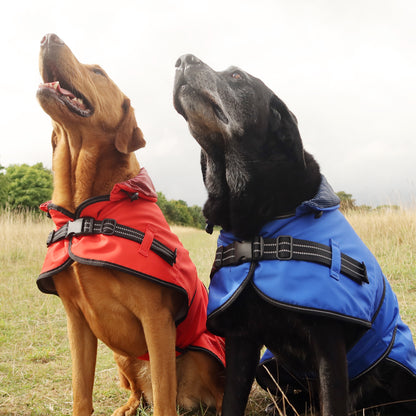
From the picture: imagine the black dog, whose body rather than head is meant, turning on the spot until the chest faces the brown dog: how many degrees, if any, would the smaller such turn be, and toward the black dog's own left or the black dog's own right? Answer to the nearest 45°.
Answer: approximately 45° to the black dog's own right

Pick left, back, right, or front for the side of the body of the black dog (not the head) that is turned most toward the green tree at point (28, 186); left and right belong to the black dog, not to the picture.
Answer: right

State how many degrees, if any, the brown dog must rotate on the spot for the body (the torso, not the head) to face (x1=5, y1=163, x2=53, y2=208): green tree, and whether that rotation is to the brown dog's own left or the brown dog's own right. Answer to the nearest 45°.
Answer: approximately 135° to the brown dog's own right

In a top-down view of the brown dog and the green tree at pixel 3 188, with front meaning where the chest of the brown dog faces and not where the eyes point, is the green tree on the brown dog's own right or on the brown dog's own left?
on the brown dog's own right

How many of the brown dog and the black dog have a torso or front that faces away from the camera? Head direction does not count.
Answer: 0

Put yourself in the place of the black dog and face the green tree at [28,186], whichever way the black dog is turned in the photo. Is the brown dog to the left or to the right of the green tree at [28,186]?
left

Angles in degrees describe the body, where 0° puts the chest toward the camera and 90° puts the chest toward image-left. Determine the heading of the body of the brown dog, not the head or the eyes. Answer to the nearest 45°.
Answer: approximately 45°

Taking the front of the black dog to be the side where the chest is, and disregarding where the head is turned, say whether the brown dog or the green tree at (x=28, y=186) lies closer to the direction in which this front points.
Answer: the brown dog

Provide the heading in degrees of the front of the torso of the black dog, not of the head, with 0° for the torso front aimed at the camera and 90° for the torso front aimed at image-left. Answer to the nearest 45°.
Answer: approximately 45°
